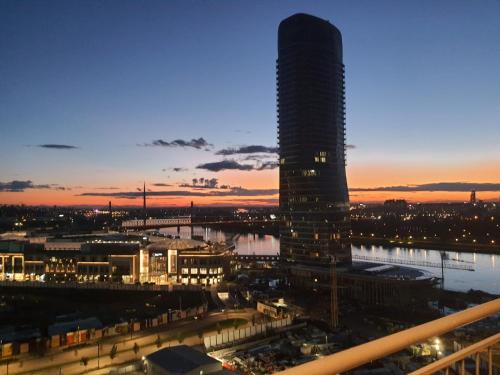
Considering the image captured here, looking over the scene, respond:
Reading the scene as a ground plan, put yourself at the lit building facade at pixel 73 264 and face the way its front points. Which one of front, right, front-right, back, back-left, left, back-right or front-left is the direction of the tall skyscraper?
left

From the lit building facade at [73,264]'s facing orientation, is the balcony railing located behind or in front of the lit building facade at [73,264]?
in front

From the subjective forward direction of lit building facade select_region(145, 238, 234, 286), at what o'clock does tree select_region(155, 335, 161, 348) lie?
The tree is roughly at 12 o'clock from the lit building facade.

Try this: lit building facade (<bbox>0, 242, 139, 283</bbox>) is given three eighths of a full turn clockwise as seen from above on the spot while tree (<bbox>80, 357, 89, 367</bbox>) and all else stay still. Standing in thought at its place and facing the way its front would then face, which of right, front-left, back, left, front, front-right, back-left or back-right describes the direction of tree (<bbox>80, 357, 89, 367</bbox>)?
back-left

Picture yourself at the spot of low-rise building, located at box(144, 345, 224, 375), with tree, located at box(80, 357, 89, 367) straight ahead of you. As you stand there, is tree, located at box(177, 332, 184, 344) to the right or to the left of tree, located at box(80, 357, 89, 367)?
right

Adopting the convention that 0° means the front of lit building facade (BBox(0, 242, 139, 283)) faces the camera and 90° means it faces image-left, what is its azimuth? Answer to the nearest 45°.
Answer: approximately 0°

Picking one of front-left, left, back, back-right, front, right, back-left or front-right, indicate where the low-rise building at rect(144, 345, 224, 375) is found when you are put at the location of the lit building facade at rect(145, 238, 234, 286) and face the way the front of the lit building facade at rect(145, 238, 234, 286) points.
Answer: front

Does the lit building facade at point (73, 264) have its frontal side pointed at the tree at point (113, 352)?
yes

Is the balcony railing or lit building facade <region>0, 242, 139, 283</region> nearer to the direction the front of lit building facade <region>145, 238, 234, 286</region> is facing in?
the balcony railing

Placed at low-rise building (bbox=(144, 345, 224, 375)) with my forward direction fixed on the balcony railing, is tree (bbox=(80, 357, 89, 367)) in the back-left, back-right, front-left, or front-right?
back-right

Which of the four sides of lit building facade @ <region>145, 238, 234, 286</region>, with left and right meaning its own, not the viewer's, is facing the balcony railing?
front

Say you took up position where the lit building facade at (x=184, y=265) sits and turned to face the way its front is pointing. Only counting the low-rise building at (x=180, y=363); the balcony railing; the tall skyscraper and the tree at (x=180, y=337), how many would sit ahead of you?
3

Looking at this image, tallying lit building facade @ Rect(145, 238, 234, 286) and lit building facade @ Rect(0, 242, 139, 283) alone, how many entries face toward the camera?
2

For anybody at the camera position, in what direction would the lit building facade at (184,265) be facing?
facing the viewer

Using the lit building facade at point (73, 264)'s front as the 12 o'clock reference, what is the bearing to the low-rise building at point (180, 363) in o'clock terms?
The low-rise building is roughly at 12 o'clock from the lit building facade.

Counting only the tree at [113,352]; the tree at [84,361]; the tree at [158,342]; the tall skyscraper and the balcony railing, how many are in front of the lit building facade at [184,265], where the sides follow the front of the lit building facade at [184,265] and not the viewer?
4

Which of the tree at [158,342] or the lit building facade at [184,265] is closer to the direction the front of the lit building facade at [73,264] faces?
the tree

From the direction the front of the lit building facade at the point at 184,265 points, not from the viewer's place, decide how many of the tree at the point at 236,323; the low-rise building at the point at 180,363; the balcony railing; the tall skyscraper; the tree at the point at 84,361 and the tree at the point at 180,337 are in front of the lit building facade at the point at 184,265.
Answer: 5
